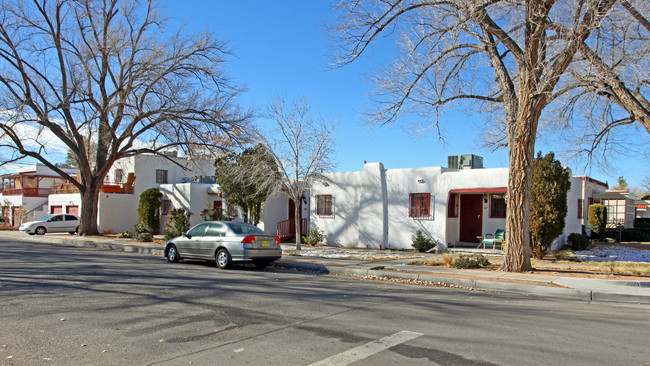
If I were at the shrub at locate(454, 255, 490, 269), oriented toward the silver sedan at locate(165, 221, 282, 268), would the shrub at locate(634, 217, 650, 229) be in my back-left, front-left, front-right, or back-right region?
back-right

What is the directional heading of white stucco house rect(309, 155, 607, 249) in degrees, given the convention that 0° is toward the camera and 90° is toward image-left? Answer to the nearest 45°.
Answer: approximately 0°

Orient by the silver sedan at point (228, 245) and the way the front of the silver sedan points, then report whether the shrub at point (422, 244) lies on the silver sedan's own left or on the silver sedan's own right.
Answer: on the silver sedan's own right

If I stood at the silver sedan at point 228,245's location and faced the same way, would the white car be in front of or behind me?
in front

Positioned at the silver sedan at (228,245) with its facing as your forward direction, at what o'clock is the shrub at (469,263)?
The shrub is roughly at 5 o'clock from the silver sedan.

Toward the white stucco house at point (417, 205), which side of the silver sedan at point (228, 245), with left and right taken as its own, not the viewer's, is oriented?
right

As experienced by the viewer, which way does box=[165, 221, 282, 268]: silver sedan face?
facing away from the viewer and to the left of the viewer

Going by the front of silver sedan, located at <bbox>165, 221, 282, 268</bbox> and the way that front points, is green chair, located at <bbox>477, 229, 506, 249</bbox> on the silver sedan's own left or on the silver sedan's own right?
on the silver sedan's own right

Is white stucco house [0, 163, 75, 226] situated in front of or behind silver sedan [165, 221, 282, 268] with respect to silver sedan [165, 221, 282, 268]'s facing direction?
in front
